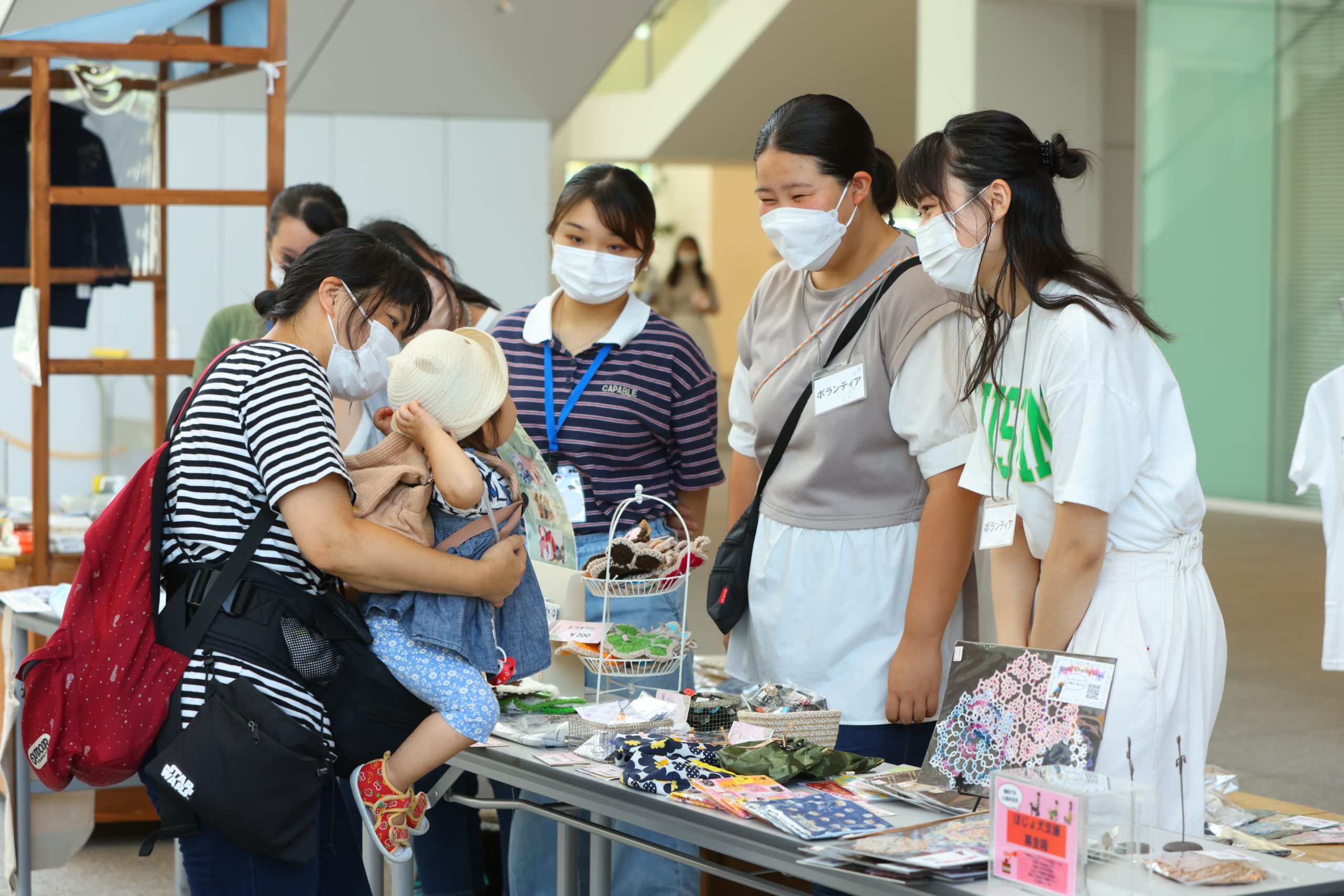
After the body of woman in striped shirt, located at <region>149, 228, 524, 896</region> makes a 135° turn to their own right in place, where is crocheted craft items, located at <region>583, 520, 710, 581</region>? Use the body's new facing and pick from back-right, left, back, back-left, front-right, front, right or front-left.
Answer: back

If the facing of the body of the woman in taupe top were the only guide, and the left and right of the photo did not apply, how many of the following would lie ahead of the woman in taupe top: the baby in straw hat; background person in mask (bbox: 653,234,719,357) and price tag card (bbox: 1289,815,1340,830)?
1

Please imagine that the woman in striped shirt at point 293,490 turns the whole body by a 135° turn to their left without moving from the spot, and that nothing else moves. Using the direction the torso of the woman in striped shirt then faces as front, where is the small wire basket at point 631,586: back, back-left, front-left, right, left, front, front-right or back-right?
right

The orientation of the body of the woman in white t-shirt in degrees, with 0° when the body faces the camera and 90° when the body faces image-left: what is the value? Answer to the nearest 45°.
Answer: approximately 45°

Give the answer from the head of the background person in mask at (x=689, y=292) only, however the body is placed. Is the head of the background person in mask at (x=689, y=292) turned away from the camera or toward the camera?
toward the camera

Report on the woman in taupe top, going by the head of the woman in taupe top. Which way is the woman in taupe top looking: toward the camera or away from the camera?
toward the camera

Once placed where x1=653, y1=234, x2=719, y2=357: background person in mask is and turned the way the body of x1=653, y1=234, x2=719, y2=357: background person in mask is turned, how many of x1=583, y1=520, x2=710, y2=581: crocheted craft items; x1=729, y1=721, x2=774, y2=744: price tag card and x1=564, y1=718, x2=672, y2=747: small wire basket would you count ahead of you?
3

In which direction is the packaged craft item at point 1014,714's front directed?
toward the camera

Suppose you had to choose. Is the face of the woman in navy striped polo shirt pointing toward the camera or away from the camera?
toward the camera

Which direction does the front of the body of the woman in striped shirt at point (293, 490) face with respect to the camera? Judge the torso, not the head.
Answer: to the viewer's right

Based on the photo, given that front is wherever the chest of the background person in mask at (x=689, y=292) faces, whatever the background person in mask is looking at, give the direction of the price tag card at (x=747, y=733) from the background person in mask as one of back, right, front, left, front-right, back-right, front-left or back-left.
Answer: front
